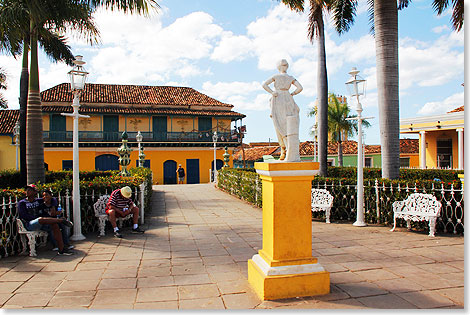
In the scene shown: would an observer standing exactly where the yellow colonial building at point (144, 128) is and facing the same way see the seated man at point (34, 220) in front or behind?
in front

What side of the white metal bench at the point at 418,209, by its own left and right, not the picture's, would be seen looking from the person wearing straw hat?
front

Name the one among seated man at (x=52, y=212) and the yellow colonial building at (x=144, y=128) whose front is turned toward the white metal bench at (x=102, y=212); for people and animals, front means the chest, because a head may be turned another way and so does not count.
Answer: the yellow colonial building

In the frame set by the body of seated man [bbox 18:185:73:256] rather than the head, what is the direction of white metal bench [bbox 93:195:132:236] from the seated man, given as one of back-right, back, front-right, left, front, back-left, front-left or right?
left

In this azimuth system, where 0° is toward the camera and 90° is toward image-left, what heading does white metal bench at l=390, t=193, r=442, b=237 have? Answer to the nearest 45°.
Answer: approximately 45°

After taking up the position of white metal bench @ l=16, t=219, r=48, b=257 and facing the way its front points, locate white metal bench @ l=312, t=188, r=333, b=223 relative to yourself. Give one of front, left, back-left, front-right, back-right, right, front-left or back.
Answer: front-left

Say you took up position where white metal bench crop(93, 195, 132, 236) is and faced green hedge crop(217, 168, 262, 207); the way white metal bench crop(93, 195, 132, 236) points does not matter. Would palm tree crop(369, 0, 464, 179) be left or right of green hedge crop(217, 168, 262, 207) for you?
right

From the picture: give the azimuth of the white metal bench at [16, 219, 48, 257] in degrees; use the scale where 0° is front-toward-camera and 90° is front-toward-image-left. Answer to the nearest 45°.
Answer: approximately 315°

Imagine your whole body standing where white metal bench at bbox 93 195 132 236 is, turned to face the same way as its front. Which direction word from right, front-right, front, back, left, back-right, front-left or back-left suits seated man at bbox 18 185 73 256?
right

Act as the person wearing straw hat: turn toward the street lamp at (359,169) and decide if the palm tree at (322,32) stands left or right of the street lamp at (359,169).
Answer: left

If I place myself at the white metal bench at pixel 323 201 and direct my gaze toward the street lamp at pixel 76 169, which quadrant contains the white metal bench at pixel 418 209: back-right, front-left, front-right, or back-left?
back-left

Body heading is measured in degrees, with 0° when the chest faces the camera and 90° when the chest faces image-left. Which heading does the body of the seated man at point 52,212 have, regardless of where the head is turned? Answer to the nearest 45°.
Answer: approximately 315°

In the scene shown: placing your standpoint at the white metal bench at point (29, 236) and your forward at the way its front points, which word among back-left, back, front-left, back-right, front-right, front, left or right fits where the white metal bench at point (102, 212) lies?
left
